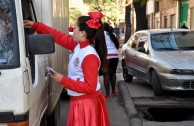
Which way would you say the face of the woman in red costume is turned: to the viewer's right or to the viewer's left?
to the viewer's left

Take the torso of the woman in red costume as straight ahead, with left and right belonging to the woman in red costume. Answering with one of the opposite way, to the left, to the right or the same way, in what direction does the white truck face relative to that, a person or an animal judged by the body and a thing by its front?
to the left

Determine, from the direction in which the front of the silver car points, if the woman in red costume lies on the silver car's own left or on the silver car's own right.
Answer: on the silver car's own right

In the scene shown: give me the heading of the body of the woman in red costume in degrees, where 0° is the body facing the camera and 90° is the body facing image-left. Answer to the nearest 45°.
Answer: approximately 90°

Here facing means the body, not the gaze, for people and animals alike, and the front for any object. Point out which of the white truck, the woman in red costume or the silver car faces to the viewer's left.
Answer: the woman in red costume

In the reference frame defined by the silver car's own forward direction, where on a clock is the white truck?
The white truck is roughly at 2 o'clock from the silver car.

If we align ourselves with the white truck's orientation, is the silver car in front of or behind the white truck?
behind

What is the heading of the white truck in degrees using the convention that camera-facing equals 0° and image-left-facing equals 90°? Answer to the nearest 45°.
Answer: approximately 0°

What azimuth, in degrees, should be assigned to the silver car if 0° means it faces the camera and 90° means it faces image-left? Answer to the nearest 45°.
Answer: approximately 315°

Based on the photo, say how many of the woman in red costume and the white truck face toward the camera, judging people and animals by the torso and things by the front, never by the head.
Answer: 1
